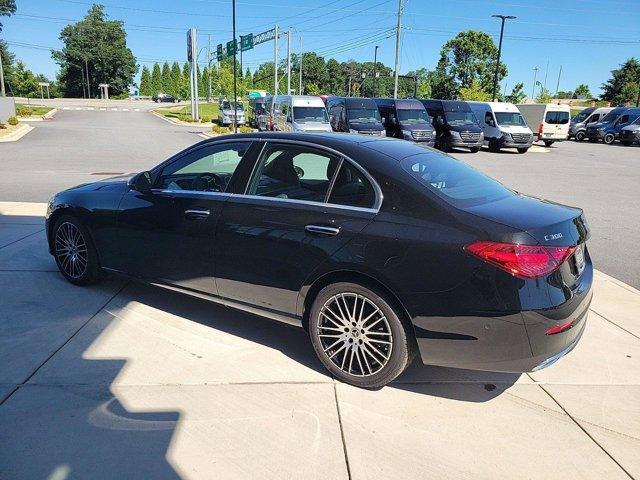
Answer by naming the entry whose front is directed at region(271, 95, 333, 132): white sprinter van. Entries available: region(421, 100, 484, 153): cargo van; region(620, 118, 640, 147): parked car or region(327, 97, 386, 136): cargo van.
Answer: the parked car

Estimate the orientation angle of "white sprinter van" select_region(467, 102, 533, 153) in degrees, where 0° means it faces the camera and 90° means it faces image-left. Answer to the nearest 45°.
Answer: approximately 315°

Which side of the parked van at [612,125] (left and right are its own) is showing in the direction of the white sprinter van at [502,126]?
front

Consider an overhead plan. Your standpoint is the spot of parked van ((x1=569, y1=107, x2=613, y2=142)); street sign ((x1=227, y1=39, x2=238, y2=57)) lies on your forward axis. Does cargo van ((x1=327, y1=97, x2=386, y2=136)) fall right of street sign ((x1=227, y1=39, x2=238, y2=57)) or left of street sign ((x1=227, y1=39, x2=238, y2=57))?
left

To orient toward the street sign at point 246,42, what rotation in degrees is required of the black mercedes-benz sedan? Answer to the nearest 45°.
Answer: approximately 45° to its right

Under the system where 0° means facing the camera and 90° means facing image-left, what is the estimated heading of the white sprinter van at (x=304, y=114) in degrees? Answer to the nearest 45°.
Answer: approximately 315°

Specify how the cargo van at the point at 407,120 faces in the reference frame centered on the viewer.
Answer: facing the viewer and to the right of the viewer

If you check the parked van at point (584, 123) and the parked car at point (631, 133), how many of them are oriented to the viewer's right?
0

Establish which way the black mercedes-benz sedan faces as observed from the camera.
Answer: facing away from the viewer and to the left of the viewer

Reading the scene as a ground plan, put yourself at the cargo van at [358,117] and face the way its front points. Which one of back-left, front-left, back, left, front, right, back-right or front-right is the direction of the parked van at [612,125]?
left

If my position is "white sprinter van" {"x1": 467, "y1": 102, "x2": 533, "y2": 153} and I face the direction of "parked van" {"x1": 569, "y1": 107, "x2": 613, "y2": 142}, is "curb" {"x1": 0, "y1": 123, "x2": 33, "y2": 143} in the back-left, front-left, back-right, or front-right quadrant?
back-left

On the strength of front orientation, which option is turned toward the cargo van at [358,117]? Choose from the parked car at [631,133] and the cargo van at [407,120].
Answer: the parked car

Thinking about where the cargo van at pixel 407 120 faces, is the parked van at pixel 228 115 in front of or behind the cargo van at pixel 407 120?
behind

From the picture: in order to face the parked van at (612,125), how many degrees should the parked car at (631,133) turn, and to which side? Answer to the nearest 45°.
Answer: approximately 90° to its right
